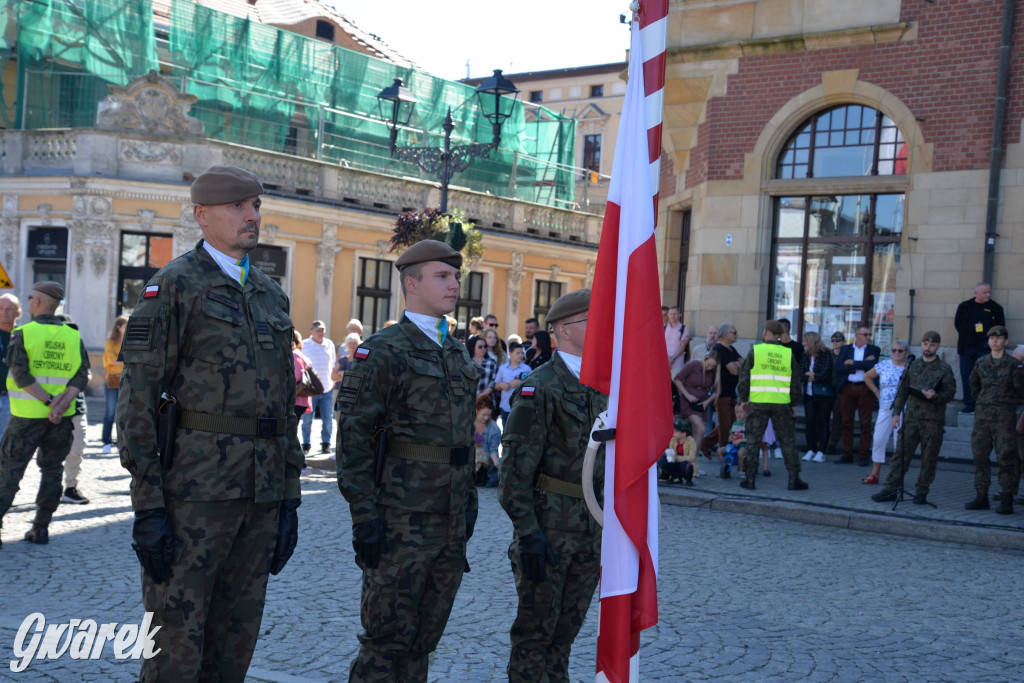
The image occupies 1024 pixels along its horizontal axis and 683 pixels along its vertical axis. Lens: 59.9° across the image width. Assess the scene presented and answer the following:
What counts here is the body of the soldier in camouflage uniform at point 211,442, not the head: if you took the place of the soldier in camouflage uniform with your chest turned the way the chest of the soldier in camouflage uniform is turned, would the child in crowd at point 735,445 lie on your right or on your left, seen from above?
on your left

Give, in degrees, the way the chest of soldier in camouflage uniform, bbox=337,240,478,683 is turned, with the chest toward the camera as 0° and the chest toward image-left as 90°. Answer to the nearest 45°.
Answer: approximately 315°

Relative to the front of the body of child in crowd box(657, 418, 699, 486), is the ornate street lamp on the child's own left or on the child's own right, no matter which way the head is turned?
on the child's own right

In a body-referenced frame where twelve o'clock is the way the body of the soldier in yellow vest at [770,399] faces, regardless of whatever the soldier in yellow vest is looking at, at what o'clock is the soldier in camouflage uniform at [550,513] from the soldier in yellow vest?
The soldier in camouflage uniform is roughly at 6 o'clock from the soldier in yellow vest.

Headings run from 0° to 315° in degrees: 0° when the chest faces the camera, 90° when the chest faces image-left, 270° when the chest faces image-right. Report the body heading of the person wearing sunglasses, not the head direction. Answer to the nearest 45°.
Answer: approximately 0°

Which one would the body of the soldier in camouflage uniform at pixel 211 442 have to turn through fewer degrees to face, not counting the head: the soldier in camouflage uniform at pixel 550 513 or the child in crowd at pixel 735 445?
the soldier in camouflage uniform

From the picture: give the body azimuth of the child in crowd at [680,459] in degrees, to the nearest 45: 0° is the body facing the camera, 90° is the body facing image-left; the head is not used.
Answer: approximately 45°
